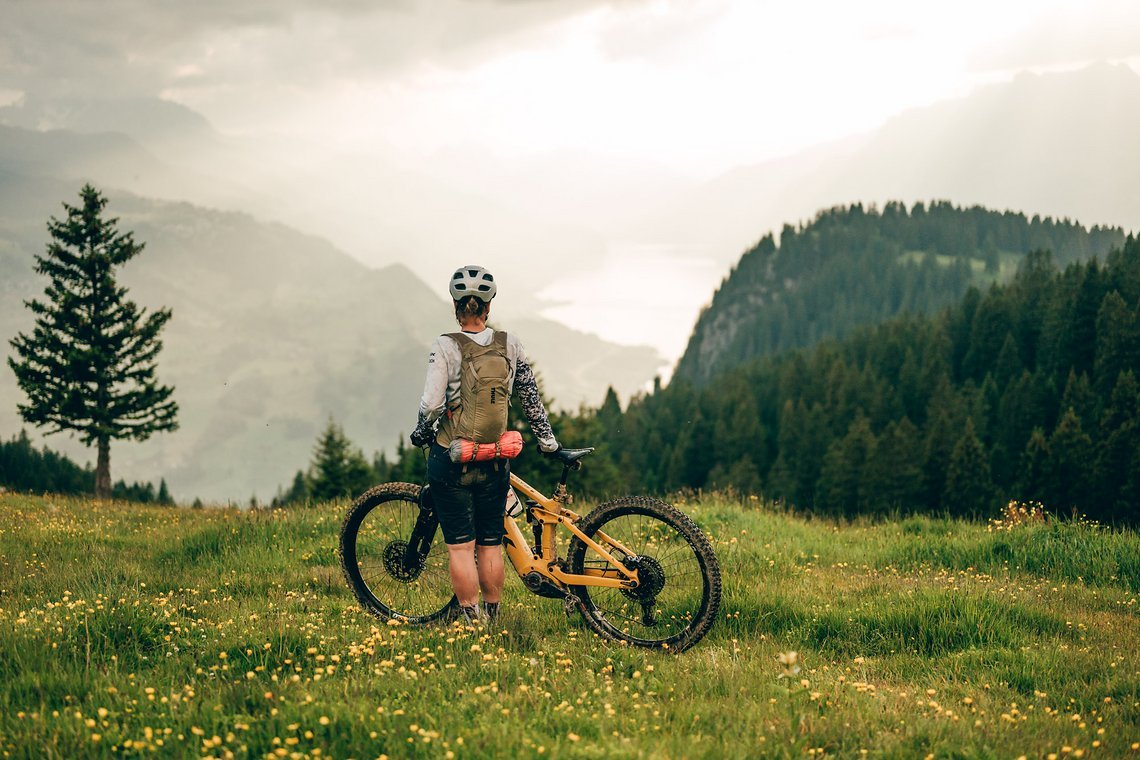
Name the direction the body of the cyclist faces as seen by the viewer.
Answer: away from the camera

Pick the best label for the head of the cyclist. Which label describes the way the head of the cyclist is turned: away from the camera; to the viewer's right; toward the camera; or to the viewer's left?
away from the camera
